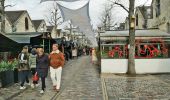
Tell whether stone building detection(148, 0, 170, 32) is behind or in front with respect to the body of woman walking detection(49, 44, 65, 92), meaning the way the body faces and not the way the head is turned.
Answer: behind

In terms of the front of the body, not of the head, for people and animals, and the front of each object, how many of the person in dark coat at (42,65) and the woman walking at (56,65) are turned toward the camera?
2

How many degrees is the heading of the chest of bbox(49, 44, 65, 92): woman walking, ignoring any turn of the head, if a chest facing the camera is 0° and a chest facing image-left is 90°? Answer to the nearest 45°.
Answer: approximately 0°

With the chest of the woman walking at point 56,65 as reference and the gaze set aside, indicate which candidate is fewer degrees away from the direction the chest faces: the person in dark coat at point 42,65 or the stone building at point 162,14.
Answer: the person in dark coat

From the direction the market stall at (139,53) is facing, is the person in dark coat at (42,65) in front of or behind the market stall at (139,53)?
in front

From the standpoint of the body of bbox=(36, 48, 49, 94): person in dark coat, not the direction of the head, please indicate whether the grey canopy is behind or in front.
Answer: behind
